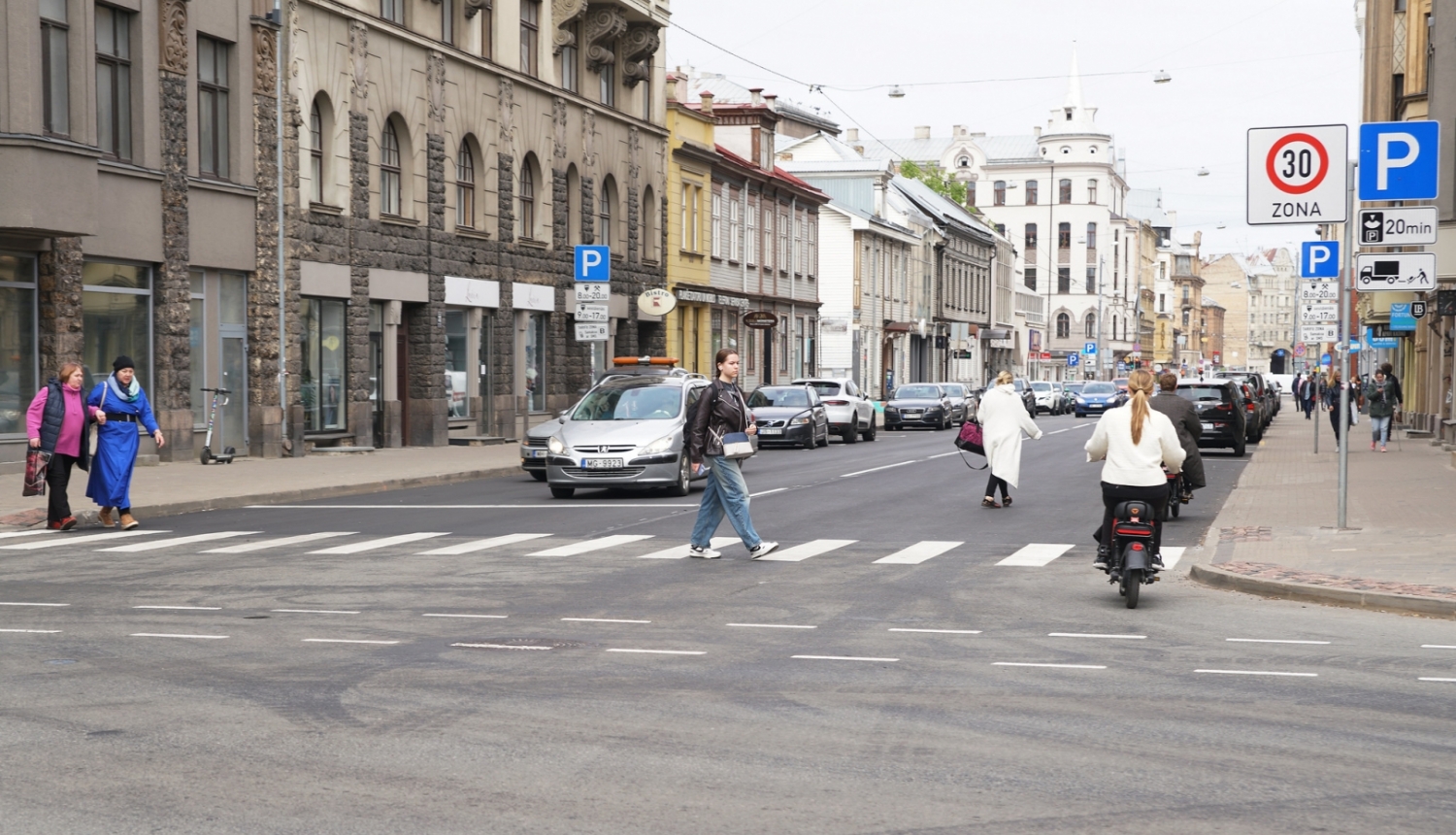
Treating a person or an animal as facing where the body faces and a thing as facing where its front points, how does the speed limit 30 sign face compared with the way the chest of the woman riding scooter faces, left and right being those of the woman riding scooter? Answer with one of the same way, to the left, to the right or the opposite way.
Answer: the opposite way

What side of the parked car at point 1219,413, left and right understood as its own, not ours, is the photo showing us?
back

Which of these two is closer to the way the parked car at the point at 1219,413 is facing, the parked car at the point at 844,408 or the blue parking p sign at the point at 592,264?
the parked car

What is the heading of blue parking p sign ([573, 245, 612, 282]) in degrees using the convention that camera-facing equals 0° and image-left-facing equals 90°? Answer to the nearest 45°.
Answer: approximately 0°

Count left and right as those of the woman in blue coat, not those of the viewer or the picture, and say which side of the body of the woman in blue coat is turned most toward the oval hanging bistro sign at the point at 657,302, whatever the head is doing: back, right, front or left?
left

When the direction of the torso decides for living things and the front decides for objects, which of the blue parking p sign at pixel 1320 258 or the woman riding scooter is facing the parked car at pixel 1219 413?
the woman riding scooter

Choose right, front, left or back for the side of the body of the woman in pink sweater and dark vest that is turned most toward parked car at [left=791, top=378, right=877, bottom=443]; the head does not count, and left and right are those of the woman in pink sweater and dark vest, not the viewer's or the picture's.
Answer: left

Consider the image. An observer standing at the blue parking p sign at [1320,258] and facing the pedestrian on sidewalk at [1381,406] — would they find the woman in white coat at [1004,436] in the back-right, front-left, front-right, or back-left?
back-left

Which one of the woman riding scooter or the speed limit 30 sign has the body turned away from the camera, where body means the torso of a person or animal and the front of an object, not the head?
the woman riding scooter

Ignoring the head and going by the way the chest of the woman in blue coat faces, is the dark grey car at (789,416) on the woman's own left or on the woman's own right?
on the woman's own left

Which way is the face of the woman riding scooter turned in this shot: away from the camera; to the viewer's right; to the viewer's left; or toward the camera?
away from the camera

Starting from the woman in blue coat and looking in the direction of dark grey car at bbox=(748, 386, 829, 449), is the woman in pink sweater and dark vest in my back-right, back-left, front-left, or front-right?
back-left
